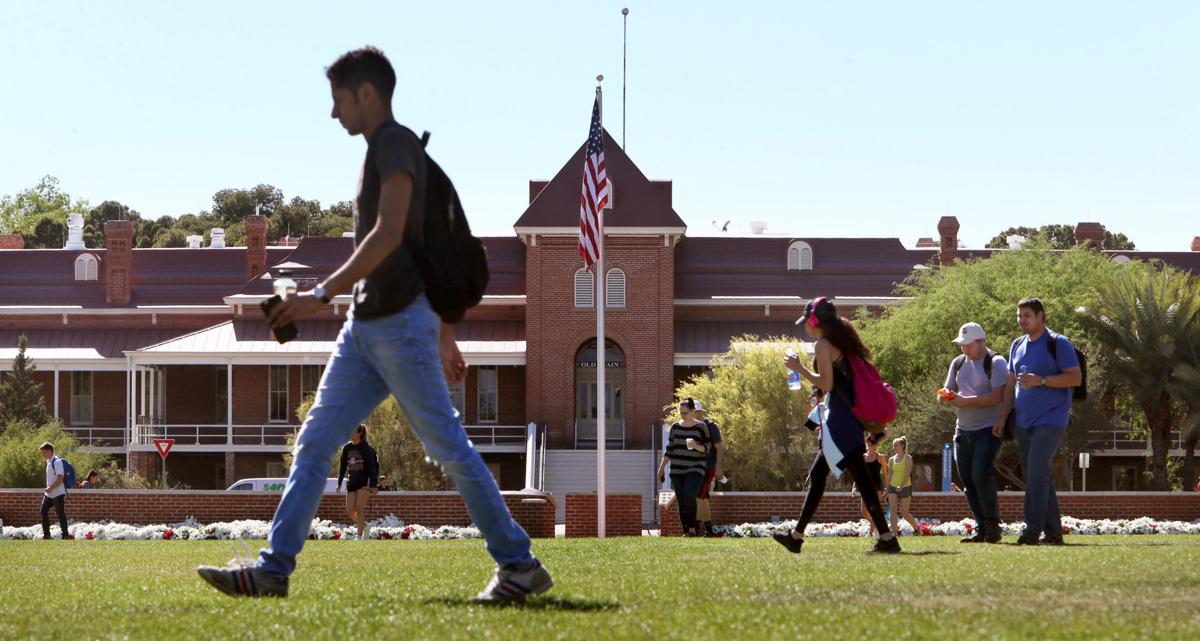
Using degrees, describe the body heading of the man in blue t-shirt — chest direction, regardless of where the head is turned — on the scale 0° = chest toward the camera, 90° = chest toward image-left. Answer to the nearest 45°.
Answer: approximately 45°

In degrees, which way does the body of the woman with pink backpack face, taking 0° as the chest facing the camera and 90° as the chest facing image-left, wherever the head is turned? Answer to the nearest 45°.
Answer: approximately 90°

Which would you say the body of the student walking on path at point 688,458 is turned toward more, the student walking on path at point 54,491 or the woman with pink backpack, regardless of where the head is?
the woman with pink backpack

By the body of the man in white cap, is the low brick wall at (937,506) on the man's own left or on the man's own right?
on the man's own right

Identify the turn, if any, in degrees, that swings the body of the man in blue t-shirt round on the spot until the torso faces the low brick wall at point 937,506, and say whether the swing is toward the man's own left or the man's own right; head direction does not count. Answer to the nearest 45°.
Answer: approximately 135° to the man's own right
